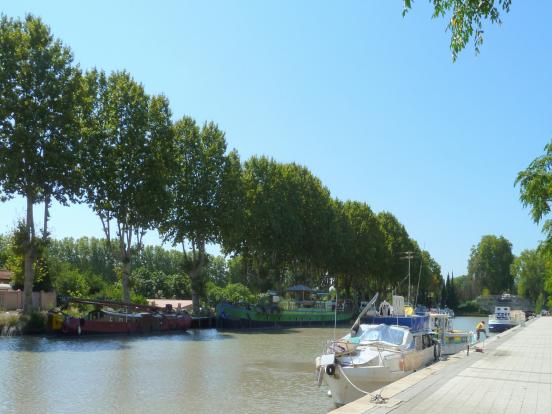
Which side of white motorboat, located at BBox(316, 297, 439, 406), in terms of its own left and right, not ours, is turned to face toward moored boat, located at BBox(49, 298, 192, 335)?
right

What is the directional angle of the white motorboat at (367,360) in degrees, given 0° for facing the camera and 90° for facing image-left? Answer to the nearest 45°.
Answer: approximately 45°

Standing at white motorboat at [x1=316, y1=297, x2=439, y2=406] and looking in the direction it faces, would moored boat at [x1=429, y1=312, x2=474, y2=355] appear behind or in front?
behind

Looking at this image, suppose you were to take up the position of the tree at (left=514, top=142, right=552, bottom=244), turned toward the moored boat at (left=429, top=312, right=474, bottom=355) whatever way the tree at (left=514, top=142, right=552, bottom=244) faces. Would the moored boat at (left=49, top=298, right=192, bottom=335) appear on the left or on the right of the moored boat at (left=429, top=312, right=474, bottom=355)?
left

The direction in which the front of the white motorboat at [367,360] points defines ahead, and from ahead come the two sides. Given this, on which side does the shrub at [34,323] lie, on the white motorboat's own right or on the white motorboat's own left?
on the white motorboat's own right

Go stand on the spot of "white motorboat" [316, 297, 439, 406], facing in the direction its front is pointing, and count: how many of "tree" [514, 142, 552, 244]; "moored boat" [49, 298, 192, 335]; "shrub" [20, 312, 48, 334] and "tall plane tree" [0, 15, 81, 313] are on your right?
3

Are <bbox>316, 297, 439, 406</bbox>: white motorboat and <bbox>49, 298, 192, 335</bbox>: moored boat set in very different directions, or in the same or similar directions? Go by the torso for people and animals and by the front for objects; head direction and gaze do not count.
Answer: very different directions
